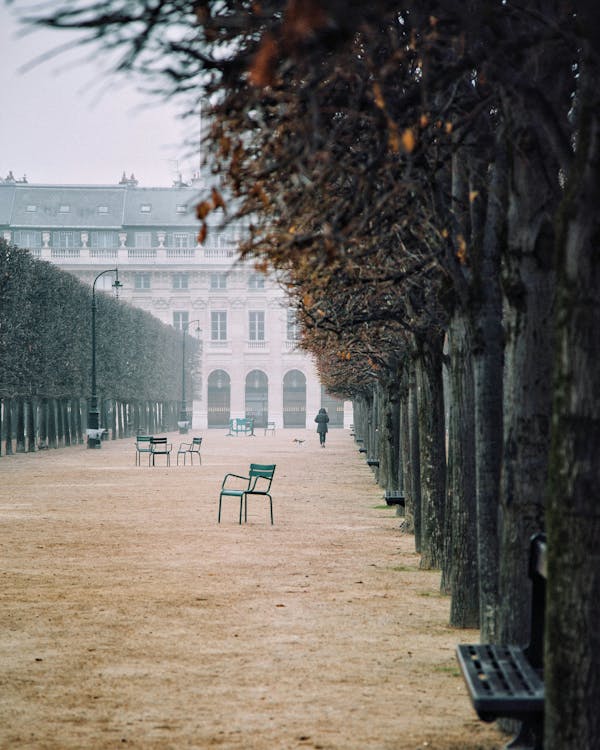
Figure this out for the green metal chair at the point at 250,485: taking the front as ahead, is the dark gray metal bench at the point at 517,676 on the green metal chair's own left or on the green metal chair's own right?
on the green metal chair's own left

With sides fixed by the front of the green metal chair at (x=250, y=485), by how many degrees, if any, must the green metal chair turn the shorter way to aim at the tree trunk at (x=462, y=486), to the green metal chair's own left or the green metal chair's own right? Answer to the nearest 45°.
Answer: approximately 45° to the green metal chair's own left

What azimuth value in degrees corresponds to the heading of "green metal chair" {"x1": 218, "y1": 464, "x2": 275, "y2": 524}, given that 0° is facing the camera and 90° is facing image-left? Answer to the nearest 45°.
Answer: approximately 45°

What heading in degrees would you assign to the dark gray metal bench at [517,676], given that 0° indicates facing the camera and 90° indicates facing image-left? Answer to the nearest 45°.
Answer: approximately 90°

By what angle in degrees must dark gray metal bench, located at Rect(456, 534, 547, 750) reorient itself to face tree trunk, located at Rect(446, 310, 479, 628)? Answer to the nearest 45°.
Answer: approximately 90° to its right

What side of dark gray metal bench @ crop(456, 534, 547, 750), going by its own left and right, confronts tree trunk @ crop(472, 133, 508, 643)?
right
